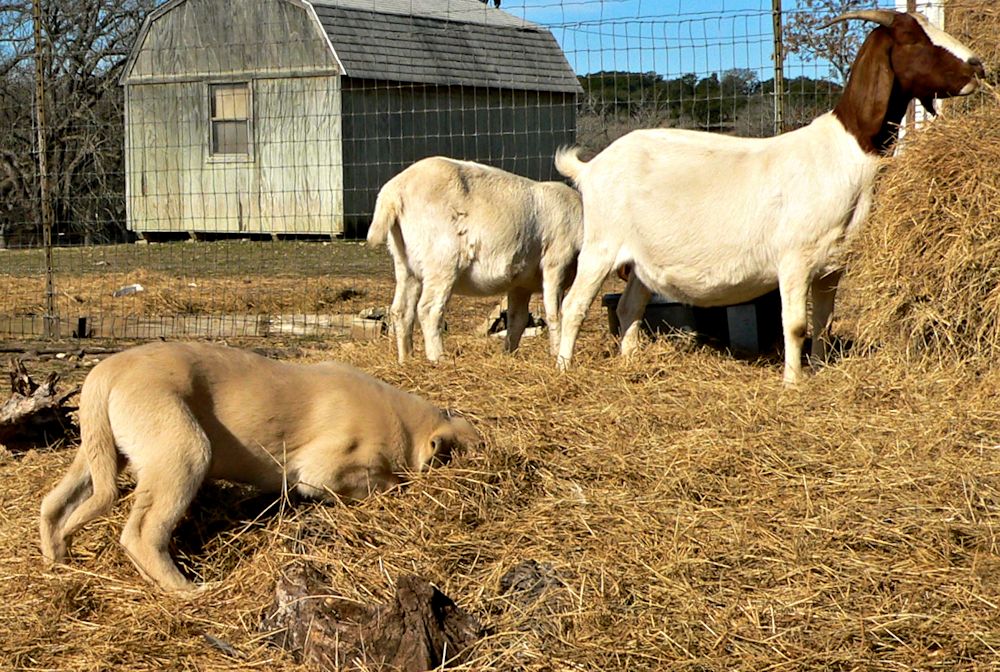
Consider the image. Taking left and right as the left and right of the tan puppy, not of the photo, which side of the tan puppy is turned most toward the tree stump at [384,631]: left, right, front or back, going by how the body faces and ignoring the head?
right

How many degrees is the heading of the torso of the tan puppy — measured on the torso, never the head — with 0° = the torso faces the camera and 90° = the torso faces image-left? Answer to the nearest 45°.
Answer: approximately 270°

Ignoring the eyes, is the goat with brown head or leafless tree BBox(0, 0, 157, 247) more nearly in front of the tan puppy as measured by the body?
the goat with brown head

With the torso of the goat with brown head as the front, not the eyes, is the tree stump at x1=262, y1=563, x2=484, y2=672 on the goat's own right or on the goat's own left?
on the goat's own right

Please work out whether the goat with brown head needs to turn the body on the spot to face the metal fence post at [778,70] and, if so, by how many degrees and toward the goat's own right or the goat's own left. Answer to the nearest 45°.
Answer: approximately 90° to the goat's own left

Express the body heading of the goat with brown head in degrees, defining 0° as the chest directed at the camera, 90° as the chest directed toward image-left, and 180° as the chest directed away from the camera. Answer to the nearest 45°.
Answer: approximately 270°

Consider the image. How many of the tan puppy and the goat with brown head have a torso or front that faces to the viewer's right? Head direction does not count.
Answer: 2
